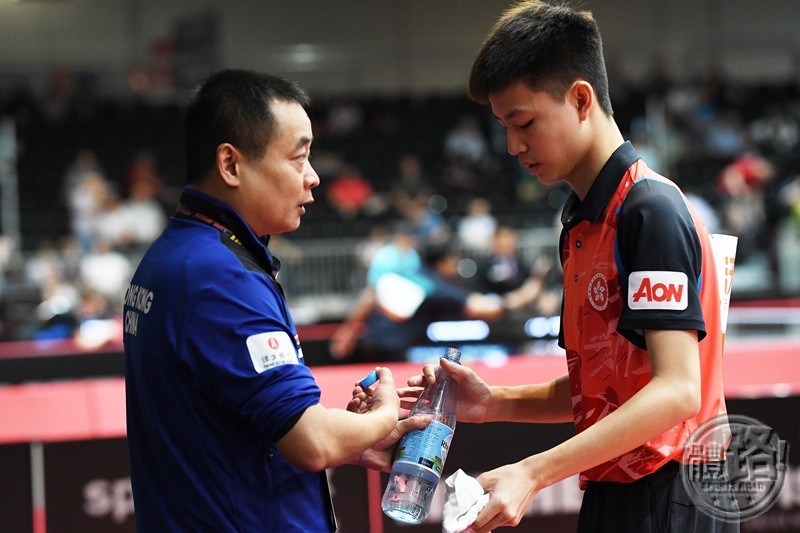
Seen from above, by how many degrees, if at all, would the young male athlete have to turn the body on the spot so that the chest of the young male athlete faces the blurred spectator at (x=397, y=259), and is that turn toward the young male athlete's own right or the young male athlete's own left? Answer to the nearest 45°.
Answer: approximately 90° to the young male athlete's own right

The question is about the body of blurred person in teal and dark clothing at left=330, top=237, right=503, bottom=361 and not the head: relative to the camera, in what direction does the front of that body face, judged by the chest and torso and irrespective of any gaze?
to the viewer's right

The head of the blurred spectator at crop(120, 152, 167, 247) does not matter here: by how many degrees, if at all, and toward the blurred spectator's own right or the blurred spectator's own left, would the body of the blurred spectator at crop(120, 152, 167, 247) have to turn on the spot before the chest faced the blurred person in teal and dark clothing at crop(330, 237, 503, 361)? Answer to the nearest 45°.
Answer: approximately 45° to the blurred spectator's own left

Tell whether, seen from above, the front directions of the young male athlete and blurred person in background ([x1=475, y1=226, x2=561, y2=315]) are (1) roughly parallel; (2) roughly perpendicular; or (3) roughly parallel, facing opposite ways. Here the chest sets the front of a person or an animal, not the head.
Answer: roughly perpendicular

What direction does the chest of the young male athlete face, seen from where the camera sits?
to the viewer's left

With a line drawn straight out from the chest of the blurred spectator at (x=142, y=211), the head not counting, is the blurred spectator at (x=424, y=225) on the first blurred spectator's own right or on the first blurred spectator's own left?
on the first blurred spectator's own left

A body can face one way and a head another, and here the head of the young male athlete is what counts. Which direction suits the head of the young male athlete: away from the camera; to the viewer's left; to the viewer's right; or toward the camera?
to the viewer's left

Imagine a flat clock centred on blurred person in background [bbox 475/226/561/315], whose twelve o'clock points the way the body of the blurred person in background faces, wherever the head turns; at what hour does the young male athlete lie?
The young male athlete is roughly at 12 o'clock from the blurred person in background.

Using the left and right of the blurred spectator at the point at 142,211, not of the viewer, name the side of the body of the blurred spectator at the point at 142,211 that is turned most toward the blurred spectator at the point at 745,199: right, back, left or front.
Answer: left
